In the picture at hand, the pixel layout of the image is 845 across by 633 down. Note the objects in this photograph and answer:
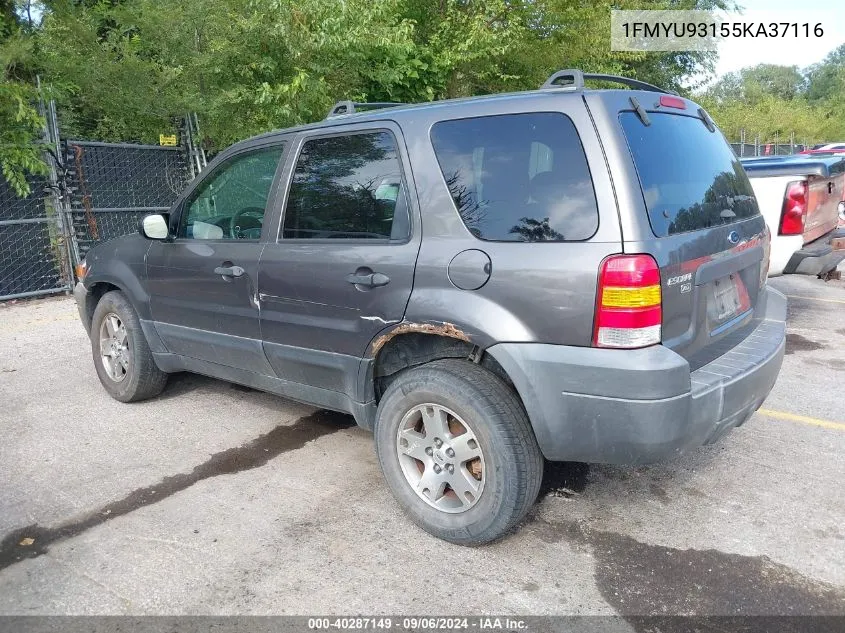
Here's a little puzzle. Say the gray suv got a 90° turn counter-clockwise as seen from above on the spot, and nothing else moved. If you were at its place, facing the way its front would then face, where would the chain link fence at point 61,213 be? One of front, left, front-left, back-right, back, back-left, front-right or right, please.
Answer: right

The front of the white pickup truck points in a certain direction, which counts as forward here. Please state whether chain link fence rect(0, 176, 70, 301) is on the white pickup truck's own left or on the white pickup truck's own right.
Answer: on the white pickup truck's own left

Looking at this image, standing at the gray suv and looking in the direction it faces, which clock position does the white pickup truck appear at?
The white pickup truck is roughly at 3 o'clock from the gray suv.

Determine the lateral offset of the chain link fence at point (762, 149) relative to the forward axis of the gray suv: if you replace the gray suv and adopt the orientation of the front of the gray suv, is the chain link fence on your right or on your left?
on your right

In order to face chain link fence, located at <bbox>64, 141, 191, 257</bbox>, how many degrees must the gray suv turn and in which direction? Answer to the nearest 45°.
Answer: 0° — it already faces it

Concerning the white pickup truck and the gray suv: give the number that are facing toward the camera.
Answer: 0

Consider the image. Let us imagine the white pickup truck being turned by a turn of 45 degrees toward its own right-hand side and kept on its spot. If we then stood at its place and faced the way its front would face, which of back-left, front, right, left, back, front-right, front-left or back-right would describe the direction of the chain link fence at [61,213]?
left

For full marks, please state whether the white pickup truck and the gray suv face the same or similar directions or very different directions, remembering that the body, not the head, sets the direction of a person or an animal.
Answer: same or similar directions

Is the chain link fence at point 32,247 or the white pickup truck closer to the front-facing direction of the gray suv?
the chain link fence

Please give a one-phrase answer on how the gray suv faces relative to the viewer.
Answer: facing away from the viewer and to the left of the viewer

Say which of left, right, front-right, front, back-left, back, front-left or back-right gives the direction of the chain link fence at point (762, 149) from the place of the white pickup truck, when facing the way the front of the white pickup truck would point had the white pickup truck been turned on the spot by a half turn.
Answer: back-left

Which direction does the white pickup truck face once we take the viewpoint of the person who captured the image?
facing away from the viewer and to the left of the viewer
